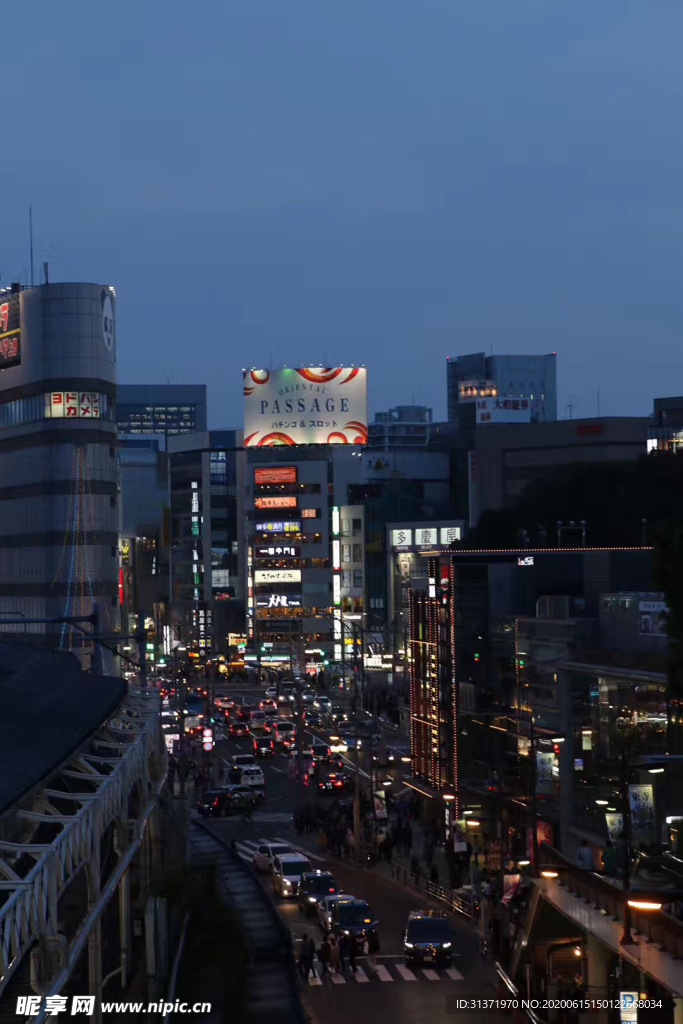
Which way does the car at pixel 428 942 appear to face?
toward the camera

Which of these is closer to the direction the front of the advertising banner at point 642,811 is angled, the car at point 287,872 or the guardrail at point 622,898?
the guardrail

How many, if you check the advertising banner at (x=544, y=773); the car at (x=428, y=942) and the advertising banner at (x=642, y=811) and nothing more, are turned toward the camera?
3

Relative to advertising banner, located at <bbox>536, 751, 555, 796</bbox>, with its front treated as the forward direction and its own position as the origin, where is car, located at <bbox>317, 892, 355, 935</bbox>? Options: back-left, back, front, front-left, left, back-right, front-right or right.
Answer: front-right

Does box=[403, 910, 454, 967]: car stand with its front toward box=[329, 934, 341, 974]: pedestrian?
no

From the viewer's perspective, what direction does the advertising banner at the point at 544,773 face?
toward the camera

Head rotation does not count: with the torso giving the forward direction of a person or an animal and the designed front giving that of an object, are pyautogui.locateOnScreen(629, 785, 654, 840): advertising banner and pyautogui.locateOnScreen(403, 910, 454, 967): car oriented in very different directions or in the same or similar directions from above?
same or similar directions

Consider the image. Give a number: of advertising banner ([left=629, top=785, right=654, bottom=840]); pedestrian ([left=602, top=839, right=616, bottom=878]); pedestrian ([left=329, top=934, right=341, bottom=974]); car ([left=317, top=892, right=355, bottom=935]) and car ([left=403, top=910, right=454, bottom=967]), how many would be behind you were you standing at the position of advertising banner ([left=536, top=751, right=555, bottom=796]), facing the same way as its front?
0

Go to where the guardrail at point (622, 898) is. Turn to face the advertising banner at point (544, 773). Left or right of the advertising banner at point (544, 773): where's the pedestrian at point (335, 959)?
left

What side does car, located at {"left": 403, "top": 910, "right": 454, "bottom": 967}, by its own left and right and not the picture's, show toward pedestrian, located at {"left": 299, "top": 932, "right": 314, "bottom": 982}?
right

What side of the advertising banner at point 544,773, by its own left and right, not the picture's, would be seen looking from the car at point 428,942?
front

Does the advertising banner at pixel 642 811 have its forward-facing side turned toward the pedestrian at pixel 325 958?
no

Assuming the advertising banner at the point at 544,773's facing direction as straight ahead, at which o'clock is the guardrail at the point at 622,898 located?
The guardrail is roughly at 12 o'clock from the advertising banner.

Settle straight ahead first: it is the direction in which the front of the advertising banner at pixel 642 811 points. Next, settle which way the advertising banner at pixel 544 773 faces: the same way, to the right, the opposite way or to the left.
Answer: the same way

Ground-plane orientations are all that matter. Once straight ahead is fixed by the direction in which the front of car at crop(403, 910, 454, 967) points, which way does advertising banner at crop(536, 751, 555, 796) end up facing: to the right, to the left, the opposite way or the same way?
the same way
